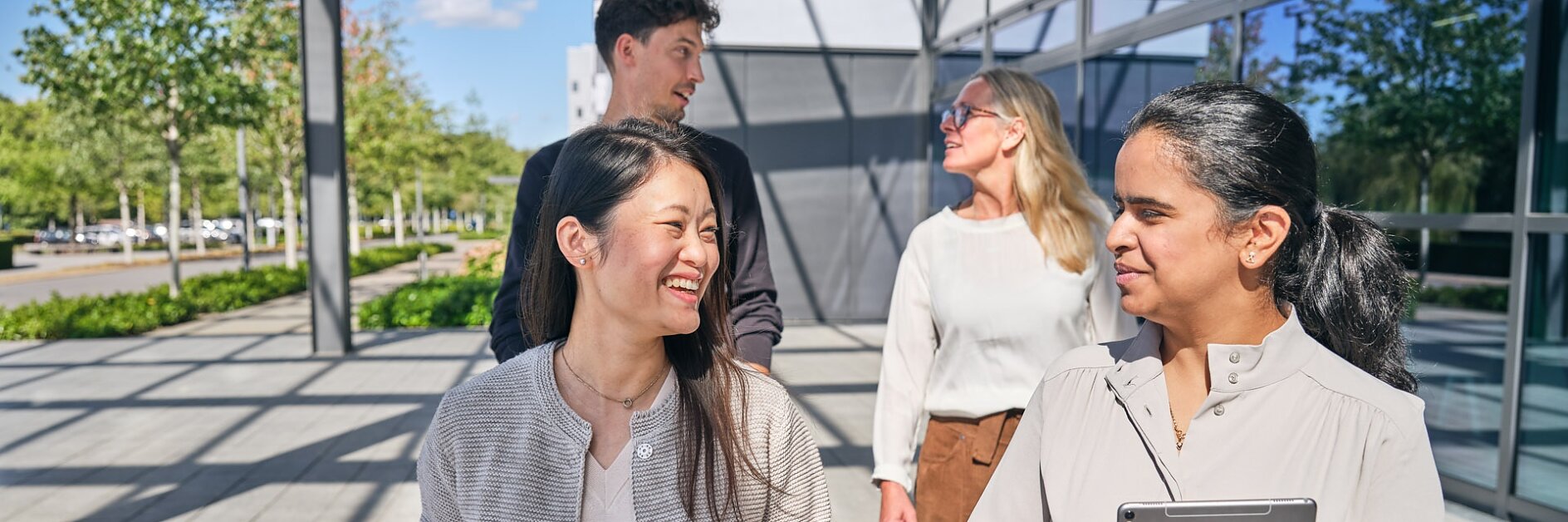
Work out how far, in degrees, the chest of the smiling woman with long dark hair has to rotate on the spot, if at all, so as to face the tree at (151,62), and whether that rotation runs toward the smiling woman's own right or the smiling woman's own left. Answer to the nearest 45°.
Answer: approximately 135° to the smiling woman's own right

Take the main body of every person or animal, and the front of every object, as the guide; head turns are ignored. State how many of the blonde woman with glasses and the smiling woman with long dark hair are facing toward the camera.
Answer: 2

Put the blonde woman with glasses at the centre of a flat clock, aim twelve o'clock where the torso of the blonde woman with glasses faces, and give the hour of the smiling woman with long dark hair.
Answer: The smiling woman with long dark hair is roughly at 1 o'clock from the blonde woman with glasses.

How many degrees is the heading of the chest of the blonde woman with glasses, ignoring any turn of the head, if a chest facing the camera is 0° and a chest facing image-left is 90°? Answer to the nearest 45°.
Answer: approximately 0°

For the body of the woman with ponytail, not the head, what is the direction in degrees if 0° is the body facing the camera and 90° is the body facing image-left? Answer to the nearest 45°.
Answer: approximately 45°

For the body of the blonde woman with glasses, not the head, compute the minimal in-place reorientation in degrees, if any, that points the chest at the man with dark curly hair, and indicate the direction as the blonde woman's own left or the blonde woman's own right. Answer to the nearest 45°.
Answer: approximately 90° to the blonde woman's own right

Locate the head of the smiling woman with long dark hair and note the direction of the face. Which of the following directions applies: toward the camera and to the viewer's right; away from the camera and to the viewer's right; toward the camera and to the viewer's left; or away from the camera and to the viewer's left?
toward the camera and to the viewer's right

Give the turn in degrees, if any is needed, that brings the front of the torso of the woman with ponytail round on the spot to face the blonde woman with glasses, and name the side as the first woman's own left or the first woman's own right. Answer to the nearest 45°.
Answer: approximately 90° to the first woman's own right

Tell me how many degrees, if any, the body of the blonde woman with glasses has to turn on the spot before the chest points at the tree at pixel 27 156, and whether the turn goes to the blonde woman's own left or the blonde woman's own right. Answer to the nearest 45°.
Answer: approximately 135° to the blonde woman's own right
